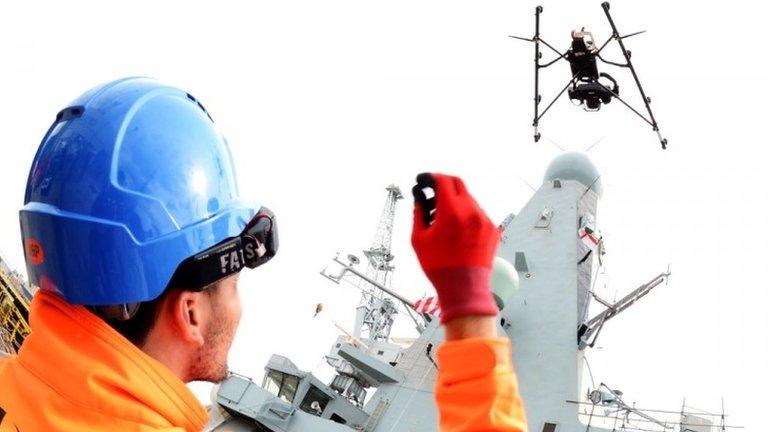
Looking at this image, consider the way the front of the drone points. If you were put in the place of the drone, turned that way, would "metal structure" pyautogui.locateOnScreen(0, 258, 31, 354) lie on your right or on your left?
on your right

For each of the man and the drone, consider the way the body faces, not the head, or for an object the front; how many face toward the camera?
1

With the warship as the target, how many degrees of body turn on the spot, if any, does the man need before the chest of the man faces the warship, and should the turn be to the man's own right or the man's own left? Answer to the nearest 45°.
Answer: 0° — they already face it

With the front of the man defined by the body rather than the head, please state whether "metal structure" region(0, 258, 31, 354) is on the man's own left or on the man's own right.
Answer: on the man's own left

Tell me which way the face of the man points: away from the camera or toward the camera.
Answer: away from the camera

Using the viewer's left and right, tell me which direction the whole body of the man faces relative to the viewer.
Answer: facing away from the viewer and to the right of the viewer

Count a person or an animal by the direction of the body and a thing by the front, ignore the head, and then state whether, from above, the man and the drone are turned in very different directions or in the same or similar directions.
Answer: very different directions

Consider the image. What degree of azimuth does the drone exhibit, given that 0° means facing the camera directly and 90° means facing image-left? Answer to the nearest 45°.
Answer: approximately 0°
